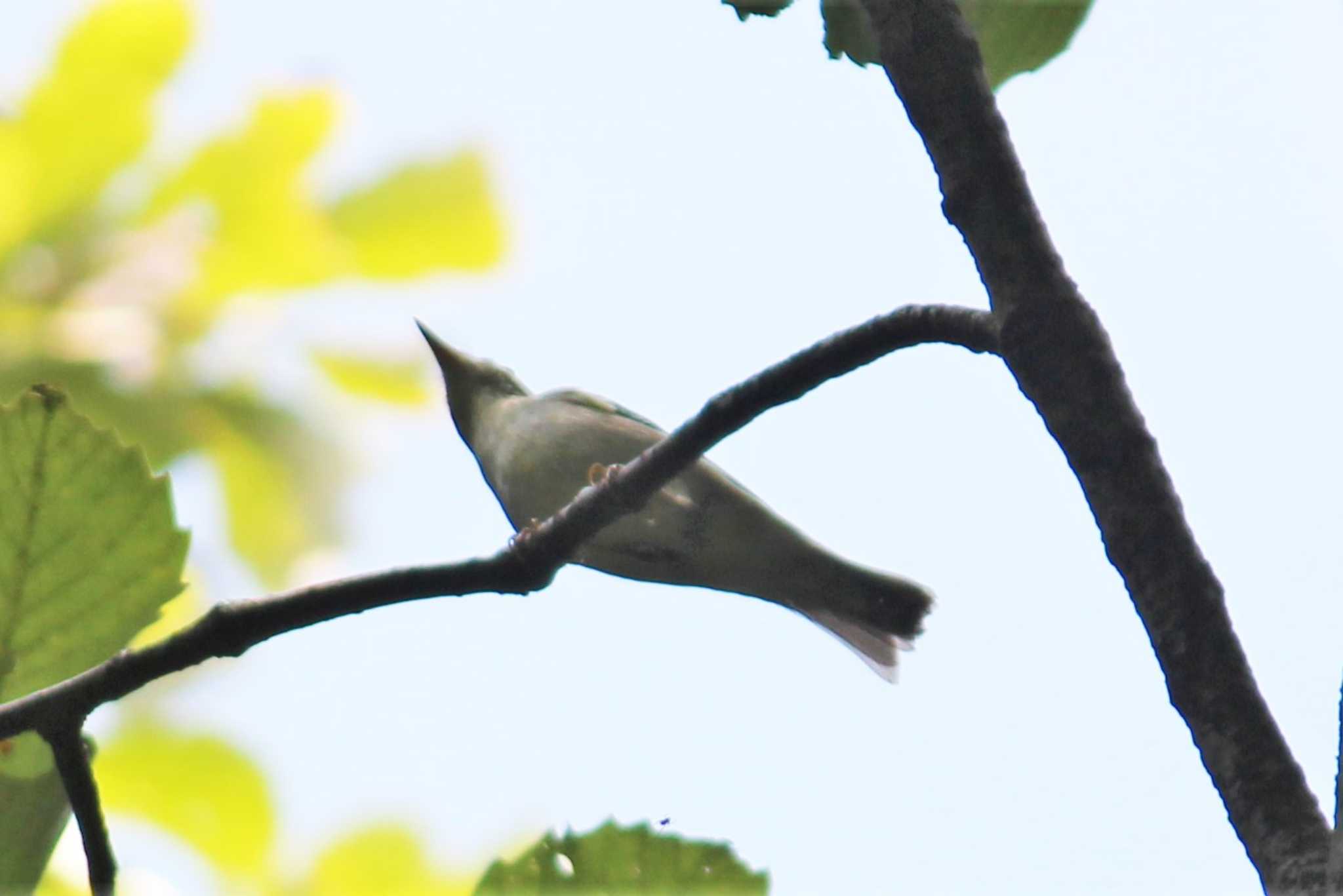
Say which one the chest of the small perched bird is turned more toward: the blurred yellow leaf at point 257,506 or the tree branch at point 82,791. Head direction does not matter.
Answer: the blurred yellow leaf

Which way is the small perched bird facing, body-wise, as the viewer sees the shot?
to the viewer's left

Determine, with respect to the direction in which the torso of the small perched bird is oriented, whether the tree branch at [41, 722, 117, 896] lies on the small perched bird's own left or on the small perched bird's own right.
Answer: on the small perched bird's own left
